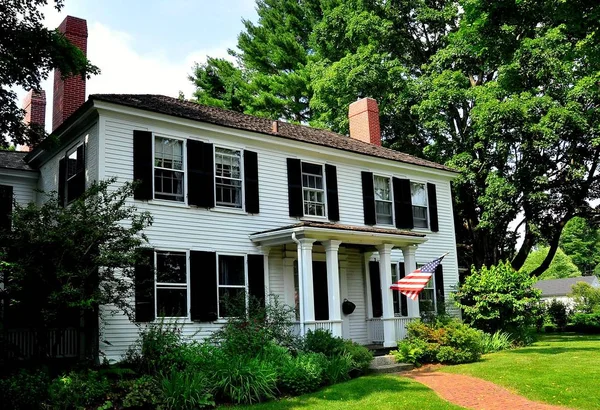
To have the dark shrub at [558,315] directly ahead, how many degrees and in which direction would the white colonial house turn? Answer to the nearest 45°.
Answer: approximately 90° to its left

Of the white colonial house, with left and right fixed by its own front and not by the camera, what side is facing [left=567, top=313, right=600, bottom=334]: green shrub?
left

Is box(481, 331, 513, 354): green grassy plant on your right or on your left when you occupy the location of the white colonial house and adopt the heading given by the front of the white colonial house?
on your left

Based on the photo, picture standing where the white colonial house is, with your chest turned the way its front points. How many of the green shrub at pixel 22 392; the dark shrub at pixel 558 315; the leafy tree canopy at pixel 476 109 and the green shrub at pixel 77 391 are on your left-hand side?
2

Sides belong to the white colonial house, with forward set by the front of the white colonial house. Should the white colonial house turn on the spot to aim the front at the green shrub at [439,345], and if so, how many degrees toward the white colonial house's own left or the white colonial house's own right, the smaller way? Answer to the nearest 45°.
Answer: approximately 45° to the white colonial house's own left

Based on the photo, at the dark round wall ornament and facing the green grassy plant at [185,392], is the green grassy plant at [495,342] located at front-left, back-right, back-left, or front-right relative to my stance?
back-left
